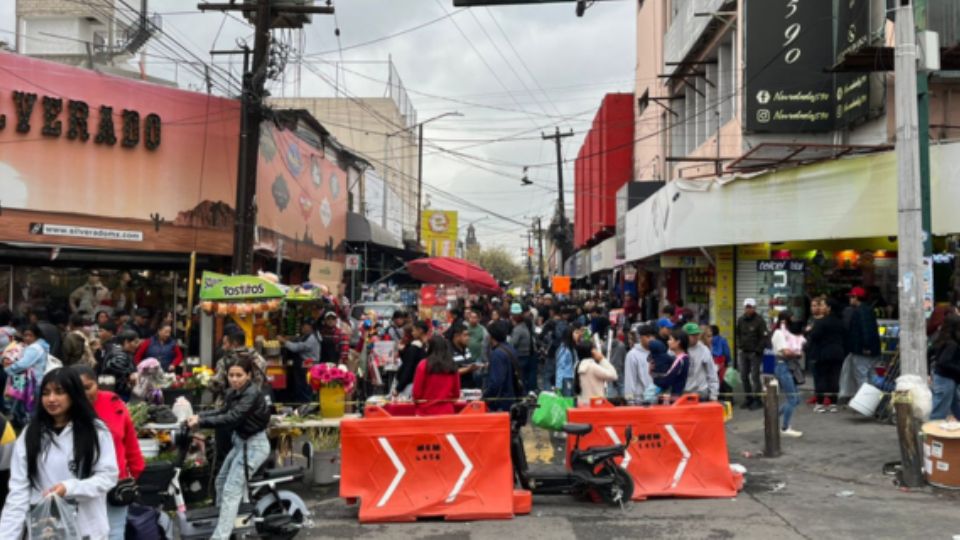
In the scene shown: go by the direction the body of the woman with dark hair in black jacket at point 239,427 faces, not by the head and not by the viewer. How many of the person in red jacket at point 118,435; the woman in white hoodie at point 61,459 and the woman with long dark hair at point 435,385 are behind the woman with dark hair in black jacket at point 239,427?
1

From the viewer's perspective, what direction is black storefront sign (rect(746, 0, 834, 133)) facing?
toward the camera

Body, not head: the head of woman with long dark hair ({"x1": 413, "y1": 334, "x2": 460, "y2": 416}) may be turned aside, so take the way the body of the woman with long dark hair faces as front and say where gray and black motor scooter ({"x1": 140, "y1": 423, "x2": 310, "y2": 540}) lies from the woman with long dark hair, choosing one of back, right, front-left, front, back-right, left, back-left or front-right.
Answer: back-left

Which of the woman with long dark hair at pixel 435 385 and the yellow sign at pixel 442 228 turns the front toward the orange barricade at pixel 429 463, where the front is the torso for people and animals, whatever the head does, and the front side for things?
the yellow sign

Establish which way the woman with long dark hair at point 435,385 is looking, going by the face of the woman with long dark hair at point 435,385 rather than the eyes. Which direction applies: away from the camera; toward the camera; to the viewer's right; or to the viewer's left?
away from the camera

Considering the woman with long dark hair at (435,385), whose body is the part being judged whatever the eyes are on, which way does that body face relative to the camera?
away from the camera

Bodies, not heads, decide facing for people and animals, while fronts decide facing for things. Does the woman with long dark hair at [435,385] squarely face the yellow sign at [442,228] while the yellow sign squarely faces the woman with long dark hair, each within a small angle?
yes

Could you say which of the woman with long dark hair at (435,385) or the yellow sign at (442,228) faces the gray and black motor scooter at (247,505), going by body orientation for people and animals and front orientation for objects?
the yellow sign

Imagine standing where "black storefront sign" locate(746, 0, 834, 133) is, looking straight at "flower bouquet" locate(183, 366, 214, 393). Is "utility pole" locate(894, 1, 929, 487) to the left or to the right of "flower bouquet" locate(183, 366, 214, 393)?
left

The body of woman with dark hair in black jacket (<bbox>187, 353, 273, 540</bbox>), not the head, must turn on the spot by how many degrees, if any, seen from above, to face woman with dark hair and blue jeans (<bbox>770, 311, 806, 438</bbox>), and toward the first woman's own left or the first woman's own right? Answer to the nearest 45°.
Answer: approximately 180°

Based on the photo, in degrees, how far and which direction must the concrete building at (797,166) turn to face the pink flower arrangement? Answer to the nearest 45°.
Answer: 0° — it already faces it

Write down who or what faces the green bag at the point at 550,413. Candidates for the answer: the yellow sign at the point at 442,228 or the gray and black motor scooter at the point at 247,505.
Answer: the yellow sign

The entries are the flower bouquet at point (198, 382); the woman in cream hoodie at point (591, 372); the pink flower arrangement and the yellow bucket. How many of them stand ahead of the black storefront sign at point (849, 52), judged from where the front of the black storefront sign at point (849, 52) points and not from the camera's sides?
4
